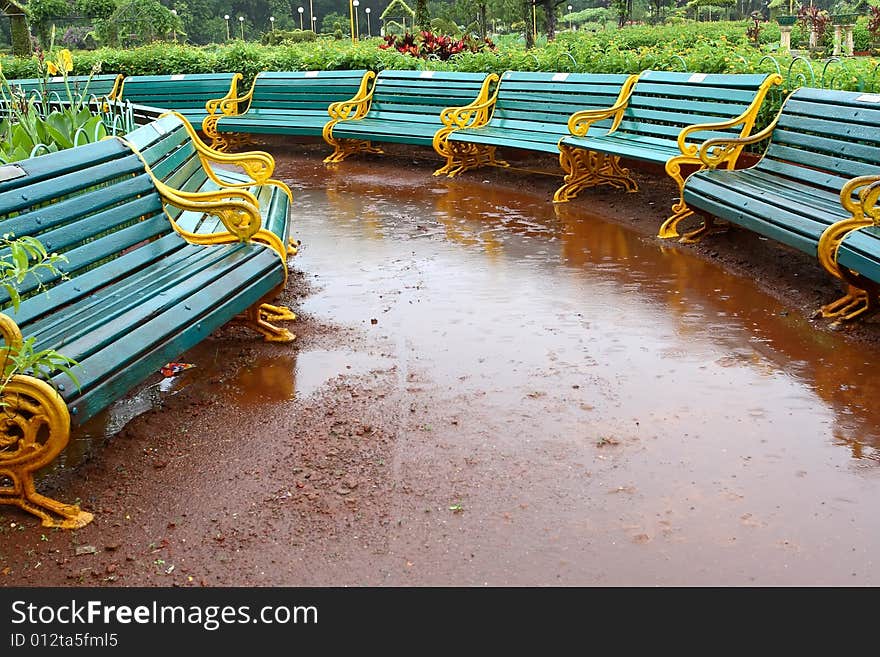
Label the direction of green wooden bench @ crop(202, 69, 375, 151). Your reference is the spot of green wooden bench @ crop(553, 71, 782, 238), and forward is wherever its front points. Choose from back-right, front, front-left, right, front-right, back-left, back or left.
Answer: right

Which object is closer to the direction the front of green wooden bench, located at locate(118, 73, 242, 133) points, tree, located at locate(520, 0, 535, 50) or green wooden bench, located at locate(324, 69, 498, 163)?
the green wooden bench

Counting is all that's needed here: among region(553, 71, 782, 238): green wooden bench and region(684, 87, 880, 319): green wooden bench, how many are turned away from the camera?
0

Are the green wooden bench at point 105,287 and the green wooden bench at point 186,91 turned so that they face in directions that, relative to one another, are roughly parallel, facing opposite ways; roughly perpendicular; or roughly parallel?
roughly perpendicular

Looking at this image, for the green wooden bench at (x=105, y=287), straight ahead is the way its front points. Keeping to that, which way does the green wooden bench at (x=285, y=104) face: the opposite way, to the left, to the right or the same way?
to the right

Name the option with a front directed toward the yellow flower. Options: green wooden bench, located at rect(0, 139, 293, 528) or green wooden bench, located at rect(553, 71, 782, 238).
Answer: green wooden bench, located at rect(553, 71, 782, 238)

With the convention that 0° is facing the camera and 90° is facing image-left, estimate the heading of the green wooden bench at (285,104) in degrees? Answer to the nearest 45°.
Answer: approximately 45°

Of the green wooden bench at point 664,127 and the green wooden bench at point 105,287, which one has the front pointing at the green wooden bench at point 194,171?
the green wooden bench at point 664,127
